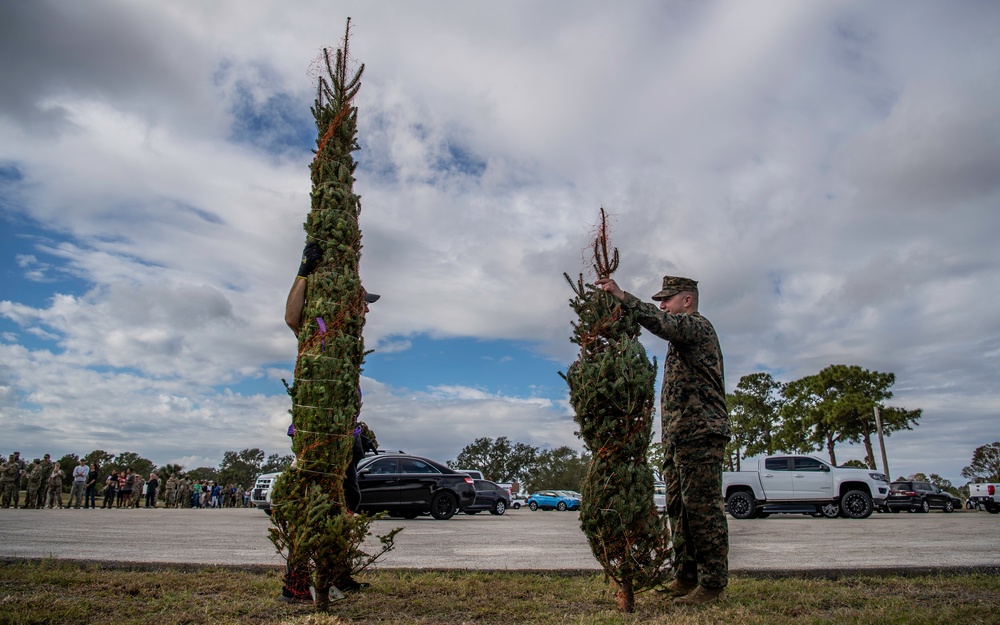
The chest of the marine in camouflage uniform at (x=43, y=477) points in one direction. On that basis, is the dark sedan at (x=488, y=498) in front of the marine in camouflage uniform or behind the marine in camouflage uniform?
in front

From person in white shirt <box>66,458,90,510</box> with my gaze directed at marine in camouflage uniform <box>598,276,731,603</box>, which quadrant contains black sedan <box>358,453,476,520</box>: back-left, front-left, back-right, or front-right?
front-left

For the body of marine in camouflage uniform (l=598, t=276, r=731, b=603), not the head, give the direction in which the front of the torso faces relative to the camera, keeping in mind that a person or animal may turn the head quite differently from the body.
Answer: to the viewer's left

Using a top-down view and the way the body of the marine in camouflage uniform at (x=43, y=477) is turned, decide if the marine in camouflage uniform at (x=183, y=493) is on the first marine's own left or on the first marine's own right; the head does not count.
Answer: on the first marine's own left

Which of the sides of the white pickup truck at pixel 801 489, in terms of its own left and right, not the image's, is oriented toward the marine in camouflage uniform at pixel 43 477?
back

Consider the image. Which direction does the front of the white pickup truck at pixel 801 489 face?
to the viewer's right

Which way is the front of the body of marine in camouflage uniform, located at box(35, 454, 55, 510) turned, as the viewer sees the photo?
toward the camera

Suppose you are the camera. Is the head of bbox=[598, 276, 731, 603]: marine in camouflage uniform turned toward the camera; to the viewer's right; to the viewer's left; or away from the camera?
to the viewer's left
